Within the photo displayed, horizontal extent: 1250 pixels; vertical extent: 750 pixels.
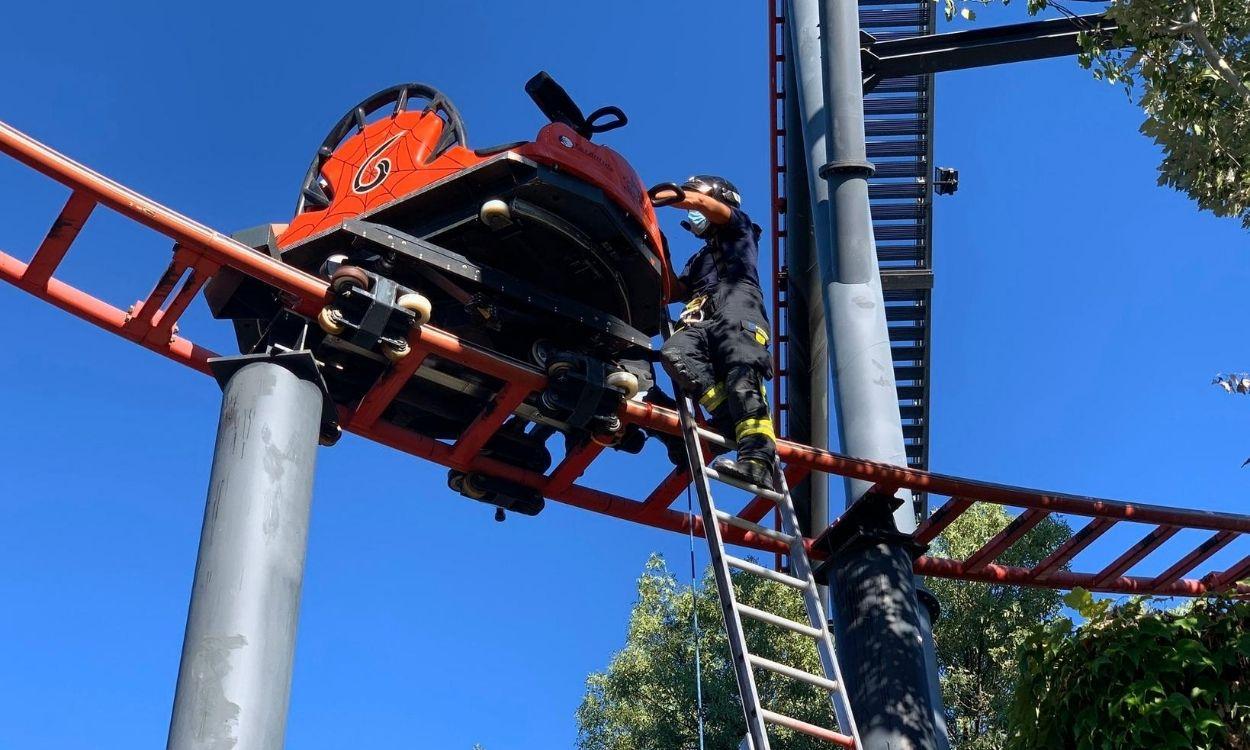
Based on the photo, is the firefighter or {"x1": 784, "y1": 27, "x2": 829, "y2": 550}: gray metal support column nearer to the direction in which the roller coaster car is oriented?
the firefighter

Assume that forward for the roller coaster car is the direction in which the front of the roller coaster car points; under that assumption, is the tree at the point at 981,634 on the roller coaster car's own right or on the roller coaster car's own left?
on the roller coaster car's own left

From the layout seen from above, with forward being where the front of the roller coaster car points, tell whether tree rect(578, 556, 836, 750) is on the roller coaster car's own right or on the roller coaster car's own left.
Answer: on the roller coaster car's own left
